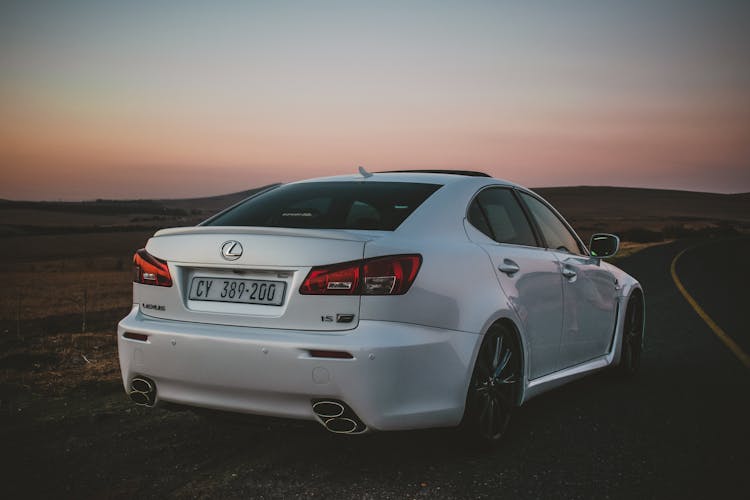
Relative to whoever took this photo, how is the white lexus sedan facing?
facing away from the viewer and to the right of the viewer
